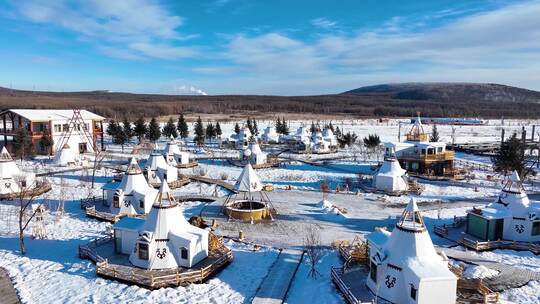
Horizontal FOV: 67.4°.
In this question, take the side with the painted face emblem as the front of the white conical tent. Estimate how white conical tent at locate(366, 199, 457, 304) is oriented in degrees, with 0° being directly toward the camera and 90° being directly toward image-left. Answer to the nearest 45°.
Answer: approximately 45°

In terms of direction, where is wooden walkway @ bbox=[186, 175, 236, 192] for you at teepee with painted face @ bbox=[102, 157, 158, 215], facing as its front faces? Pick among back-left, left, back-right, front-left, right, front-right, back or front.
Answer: back-left

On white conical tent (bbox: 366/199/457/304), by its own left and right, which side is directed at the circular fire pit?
right

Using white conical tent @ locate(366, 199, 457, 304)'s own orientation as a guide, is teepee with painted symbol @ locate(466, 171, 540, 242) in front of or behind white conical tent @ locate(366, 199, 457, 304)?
behind

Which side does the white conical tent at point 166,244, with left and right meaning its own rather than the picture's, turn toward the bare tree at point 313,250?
left

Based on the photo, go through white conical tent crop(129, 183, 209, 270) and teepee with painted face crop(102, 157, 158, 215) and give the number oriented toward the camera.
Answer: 2

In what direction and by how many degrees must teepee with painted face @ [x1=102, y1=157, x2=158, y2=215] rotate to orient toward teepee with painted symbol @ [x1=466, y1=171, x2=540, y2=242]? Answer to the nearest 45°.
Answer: approximately 45° to its left

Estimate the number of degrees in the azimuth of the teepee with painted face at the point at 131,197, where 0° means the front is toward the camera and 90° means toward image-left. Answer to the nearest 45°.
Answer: approximately 0°

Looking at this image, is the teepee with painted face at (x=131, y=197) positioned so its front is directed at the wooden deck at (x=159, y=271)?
yes

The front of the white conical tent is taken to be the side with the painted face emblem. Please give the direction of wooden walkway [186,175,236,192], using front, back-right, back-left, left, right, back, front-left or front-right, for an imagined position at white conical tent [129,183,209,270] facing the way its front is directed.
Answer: back
